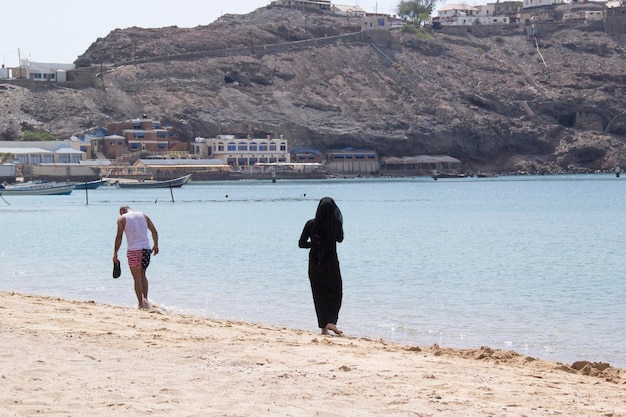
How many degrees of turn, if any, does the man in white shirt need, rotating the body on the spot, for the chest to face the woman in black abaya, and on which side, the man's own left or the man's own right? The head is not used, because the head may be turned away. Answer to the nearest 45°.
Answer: approximately 180°

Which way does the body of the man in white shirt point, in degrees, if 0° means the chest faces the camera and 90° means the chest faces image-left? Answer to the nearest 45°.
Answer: approximately 135°

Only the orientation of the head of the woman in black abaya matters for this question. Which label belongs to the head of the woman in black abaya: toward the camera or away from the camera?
away from the camera
